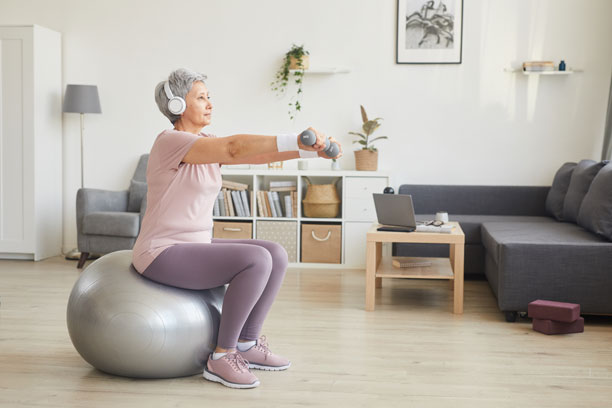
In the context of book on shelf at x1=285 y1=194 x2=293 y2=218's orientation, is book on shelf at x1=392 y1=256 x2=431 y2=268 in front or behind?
in front

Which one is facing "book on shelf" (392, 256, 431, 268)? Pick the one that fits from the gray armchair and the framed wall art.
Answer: the framed wall art

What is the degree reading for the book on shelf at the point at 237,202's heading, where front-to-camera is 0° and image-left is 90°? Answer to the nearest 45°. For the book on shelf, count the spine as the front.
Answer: approximately 0°

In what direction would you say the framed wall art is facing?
toward the camera

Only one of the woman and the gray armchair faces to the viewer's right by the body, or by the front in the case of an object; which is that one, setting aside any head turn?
the woman

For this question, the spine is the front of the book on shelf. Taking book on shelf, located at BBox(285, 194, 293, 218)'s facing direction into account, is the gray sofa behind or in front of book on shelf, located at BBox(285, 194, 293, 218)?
in front

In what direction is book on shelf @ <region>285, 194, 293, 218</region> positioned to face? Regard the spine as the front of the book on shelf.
toward the camera

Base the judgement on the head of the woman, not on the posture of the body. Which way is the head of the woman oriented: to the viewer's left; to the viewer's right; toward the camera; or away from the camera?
to the viewer's right

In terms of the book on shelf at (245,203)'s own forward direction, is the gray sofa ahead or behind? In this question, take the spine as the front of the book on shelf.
ahead
